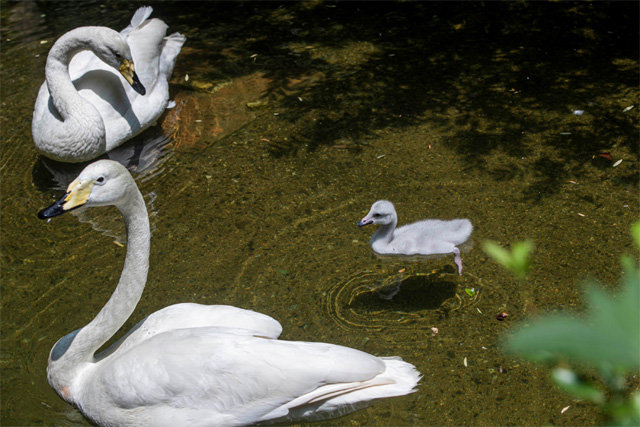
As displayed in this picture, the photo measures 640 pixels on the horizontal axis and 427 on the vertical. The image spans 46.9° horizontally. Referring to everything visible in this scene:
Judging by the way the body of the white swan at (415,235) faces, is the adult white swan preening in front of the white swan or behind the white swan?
in front

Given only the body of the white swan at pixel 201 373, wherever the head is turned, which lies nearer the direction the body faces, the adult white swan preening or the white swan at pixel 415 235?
the adult white swan preening

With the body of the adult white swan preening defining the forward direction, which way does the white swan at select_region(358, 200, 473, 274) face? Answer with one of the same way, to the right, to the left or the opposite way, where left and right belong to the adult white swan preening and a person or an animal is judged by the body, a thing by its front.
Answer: to the right

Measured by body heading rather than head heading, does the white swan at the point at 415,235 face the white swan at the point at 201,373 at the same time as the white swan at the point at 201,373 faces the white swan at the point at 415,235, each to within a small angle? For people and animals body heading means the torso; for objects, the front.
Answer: no

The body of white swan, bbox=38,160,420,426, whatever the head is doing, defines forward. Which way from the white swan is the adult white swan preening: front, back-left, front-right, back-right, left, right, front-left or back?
right

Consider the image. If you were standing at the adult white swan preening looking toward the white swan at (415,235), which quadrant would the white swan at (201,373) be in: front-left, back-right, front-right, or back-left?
front-right

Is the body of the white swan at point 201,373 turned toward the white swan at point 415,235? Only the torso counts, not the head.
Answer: no

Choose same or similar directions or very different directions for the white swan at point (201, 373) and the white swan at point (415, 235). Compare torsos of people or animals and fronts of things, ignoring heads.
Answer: same or similar directions

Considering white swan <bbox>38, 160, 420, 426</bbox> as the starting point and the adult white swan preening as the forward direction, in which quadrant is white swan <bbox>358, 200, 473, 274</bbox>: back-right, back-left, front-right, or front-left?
front-right

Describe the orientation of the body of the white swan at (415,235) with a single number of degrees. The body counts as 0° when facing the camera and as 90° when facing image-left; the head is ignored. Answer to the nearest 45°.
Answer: approximately 90°

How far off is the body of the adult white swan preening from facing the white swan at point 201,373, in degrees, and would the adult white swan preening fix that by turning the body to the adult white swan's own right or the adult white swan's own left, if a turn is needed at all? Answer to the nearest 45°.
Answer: approximately 45° to the adult white swan's own left

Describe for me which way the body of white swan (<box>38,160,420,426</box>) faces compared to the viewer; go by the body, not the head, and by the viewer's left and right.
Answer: facing to the left of the viewer

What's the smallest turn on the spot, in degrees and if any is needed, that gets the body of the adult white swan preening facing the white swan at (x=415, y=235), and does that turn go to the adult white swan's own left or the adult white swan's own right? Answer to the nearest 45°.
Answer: approximately 90° to the adult white swan's own left
